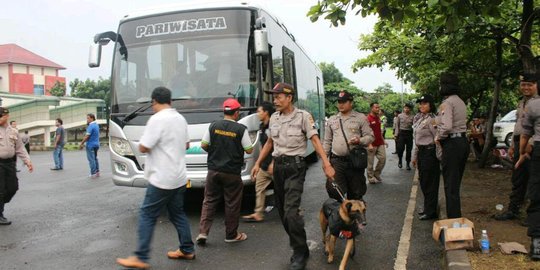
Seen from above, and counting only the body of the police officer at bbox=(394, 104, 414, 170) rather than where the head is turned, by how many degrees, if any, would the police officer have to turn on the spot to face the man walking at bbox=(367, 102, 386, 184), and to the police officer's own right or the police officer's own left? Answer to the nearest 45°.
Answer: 0° — they already face them

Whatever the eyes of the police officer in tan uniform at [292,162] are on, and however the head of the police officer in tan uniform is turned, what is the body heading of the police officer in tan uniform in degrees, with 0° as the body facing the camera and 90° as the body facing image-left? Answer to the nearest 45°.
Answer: approximately 45°

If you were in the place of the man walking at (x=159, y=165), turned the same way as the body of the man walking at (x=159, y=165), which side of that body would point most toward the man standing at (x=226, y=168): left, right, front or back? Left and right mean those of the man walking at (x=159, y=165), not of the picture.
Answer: right

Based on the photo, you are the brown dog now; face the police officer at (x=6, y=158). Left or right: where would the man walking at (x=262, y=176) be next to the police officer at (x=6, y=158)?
right

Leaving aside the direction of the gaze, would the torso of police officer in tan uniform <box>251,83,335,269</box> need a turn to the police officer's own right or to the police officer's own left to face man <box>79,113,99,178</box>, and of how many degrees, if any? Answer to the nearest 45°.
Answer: approximately 90° to the police officer's own right

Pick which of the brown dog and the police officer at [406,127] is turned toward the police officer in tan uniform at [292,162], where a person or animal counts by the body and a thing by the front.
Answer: the police officer

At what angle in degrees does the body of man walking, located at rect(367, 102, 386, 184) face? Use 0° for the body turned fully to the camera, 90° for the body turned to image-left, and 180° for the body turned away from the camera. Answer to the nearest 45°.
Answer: approximately 315°

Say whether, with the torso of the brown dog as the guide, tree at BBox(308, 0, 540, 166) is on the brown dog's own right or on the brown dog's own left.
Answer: on the brown dog's own left
